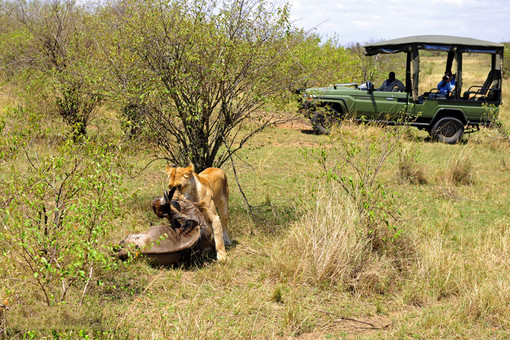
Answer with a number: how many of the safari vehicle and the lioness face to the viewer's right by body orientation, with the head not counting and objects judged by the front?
0

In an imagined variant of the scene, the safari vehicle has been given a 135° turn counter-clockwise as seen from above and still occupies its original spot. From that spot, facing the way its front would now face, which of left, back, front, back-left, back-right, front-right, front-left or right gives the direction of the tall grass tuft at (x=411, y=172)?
front-right

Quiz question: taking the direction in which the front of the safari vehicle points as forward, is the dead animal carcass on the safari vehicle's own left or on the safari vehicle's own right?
on the safari vehicle's own left

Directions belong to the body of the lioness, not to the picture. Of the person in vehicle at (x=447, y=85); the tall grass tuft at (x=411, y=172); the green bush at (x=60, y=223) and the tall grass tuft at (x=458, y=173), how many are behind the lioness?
3

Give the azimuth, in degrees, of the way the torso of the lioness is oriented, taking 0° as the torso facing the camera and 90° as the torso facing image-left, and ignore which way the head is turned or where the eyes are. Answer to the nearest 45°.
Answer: approximately 45°

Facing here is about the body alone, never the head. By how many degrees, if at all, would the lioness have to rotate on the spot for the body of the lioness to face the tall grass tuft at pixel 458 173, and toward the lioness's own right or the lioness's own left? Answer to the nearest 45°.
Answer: approximately 180°

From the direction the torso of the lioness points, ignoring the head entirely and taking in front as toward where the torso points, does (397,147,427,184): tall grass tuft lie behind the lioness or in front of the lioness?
behind

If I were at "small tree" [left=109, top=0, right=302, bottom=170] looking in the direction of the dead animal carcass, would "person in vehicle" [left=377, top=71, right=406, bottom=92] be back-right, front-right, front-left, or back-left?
back-left

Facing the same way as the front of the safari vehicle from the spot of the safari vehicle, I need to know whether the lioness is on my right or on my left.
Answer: on my left

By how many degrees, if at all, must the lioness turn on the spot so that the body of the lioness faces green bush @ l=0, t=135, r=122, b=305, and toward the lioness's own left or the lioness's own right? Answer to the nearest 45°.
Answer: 0° — it already faces it

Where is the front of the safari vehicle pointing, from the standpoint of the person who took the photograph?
facing to the left of the viewer
